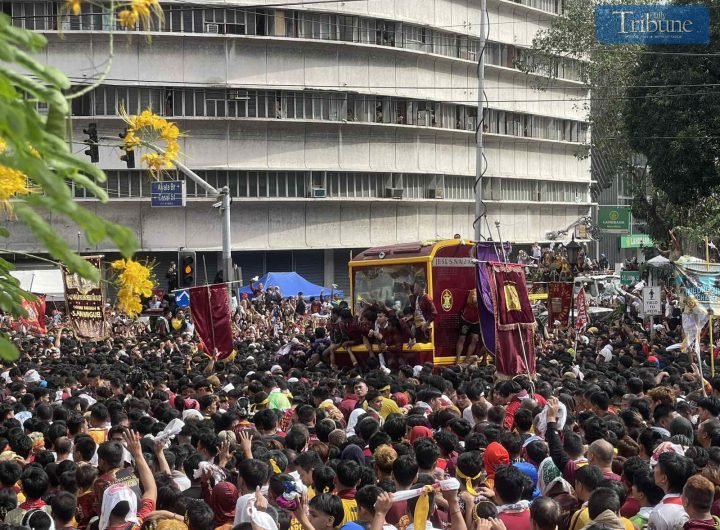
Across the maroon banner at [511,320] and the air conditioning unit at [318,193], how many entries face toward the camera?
2

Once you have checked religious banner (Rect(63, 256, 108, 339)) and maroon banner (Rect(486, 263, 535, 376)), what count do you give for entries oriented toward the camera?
2

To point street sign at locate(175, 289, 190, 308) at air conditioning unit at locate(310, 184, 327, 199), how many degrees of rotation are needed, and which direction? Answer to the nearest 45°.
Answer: approximately 180°

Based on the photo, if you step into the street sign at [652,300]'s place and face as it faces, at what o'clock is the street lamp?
The street lamp is roughly at 4 o'clock from the street sign.

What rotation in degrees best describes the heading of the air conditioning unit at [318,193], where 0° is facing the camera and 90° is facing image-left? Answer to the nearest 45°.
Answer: approximately 0°

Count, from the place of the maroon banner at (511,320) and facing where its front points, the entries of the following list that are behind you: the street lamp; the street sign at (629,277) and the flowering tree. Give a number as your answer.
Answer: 2
